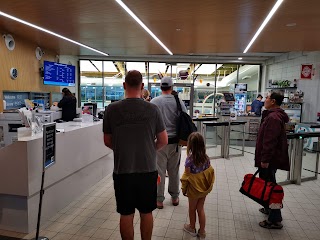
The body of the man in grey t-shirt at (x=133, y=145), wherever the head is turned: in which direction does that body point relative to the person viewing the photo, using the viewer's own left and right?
facing away from the viewer

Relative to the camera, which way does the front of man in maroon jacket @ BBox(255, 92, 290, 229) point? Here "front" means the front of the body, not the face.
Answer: to the viewer's left

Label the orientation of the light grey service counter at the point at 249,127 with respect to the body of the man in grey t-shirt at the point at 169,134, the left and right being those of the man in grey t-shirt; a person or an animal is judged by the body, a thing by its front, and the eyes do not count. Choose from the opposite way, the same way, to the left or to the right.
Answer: the opposite way

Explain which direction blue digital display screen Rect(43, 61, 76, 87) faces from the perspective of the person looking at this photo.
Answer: facing the viewer and to the right of the viewer

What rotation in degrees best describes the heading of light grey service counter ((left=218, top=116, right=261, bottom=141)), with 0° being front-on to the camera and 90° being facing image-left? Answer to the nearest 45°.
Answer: approximately 0°

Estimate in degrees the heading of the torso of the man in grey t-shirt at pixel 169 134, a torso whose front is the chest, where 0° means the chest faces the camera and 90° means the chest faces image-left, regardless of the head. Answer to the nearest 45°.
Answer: approximately 180°

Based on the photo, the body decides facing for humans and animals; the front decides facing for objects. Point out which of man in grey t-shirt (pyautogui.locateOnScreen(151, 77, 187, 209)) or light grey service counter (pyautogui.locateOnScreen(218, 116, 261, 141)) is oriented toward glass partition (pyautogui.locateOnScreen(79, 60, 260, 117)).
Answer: the man in grey t-shirt

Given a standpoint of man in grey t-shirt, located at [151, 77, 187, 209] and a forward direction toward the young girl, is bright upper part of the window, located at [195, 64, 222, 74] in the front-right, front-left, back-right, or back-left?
back-left

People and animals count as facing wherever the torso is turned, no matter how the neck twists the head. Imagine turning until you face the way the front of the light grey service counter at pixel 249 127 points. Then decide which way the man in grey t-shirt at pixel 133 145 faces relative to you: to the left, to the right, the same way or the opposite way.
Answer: the opposite way

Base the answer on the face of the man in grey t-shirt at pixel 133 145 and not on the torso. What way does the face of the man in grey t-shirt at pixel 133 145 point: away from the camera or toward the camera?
away from the camera

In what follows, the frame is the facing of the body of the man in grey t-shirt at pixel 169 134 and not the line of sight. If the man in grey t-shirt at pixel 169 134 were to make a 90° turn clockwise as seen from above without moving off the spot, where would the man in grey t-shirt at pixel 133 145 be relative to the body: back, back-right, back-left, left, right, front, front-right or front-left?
right

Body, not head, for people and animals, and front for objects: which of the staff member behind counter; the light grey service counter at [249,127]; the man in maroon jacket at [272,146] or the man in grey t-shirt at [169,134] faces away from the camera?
the man in grey t-shirt

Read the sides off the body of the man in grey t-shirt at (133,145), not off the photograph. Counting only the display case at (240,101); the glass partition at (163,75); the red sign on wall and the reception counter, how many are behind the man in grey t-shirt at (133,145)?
0

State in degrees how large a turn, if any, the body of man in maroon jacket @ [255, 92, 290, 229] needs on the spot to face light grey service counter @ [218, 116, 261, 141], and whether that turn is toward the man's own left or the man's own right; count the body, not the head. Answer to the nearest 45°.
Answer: approximately 90° to the man's own right

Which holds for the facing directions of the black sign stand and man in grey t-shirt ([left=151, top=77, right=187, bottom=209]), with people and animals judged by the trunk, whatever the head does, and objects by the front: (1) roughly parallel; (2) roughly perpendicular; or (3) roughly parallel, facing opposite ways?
roughly perpendicular
